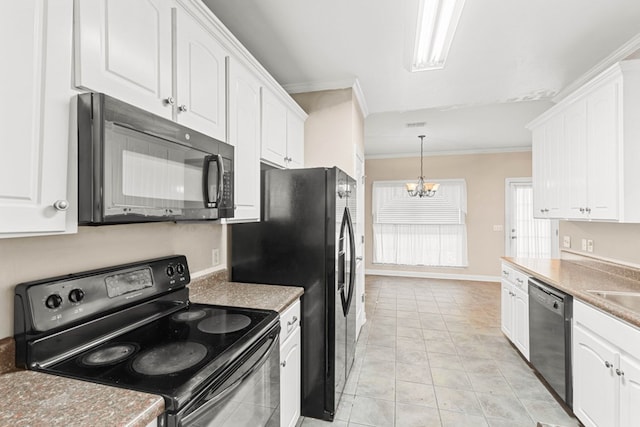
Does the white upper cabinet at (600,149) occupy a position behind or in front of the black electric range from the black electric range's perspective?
in front

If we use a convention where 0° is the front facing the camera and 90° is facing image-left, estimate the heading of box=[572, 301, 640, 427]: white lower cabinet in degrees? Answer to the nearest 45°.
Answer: approximately 45°

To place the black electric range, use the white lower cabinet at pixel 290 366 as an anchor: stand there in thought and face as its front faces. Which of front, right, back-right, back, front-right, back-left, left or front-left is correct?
right

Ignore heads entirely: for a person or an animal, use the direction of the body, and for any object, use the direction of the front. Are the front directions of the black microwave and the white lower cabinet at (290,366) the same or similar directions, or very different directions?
same or similar directions

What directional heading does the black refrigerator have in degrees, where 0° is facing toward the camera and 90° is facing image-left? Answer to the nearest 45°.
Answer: approximately 270°

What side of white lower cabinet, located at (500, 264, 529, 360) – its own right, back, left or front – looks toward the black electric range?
left

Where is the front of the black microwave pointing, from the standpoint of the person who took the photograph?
facing the viewer and to the right of the viewer

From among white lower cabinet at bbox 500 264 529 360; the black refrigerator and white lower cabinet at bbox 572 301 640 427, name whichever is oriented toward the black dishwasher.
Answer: the black refrigerator

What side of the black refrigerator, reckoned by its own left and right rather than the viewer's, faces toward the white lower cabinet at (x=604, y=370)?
front

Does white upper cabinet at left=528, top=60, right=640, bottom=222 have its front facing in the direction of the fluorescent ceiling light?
yes

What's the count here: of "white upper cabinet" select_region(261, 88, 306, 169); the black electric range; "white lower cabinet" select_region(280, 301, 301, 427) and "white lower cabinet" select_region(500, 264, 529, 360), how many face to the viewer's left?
1

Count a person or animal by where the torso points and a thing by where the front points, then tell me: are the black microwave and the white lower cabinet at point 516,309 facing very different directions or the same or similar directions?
very different directions

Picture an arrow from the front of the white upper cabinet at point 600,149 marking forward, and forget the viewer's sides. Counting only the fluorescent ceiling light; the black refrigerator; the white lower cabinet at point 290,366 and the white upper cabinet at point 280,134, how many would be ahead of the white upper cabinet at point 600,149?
4

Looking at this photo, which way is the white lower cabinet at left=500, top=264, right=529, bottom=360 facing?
to the viewer's left
